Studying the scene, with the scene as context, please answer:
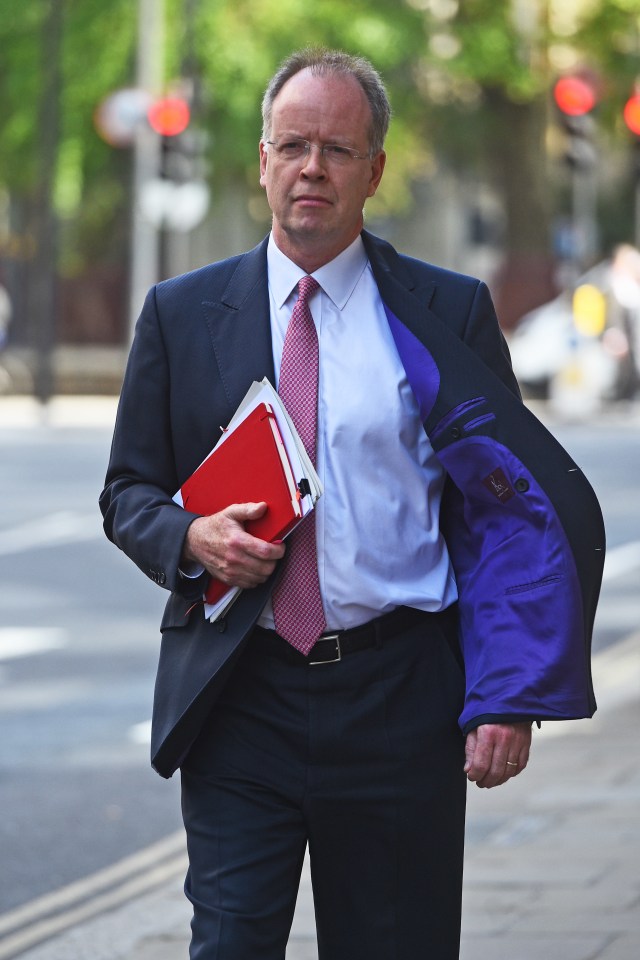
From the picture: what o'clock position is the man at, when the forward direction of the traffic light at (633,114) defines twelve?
The man is roughly at 12 o'clock from the traffic light.

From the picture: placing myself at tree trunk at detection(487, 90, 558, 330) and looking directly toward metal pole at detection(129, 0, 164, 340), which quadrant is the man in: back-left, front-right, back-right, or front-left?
front-left

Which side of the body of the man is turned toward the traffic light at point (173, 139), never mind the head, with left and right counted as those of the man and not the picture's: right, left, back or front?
back

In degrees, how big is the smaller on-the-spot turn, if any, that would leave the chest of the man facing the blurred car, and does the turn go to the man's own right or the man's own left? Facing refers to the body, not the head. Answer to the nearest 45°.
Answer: approximately 180°

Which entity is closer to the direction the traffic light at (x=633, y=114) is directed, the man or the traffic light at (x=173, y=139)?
the man

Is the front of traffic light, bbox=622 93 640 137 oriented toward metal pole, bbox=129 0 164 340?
no

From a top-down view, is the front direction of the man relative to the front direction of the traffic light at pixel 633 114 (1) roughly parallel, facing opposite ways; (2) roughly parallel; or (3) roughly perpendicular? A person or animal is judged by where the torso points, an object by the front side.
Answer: roughly parallel

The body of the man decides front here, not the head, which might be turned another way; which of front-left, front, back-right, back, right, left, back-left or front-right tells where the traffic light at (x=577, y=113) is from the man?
back

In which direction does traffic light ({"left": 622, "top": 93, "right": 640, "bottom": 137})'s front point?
toward the camera

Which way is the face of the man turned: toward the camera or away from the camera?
toward the camera

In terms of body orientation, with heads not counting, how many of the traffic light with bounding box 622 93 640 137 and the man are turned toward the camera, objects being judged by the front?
2

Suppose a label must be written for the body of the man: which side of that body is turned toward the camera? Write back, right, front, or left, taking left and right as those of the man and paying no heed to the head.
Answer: front

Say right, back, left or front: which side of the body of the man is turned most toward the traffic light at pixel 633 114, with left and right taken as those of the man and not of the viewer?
back
